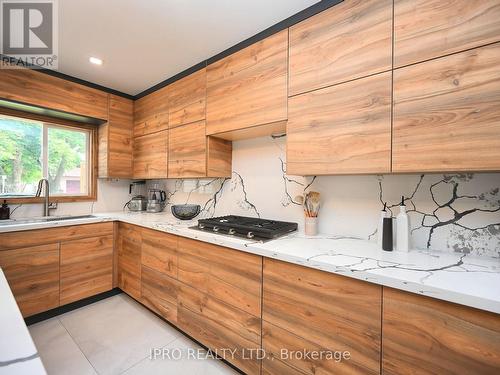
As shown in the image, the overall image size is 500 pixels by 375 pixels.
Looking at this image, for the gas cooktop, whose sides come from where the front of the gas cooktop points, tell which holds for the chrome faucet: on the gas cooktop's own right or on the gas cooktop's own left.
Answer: on the gas cooktop's own right

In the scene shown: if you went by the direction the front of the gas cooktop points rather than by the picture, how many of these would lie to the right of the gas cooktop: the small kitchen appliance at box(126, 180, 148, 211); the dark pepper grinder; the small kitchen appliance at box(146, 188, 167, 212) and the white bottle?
2

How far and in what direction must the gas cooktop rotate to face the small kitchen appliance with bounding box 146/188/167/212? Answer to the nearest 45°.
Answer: approximately 90° to its right

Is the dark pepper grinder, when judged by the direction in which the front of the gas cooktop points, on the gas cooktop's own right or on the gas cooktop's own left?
on the gas cooktop's own left

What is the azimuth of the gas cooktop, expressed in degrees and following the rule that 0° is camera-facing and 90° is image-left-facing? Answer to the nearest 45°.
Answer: approximately 45°

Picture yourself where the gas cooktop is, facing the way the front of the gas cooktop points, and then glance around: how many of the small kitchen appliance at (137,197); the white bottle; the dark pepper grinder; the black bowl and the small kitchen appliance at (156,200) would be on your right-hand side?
3

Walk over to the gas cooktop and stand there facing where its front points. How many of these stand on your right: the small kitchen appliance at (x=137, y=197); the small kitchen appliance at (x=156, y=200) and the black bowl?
3

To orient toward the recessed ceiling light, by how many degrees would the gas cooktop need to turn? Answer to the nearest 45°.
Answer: approximately 45° to its right

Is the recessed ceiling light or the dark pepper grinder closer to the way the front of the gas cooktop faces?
the recessed ceiling light

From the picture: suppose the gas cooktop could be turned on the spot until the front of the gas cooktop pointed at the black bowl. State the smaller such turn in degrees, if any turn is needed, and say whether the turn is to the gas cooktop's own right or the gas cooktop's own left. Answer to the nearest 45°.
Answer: approximately 90° to the gas cooktop's own right

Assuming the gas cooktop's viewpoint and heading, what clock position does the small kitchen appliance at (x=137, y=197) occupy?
The small kitchen appliance is roughly at 3 o'clock from the gas cooktop.

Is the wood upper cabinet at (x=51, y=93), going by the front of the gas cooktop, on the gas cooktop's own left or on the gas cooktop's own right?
on the gas cooktop's own right

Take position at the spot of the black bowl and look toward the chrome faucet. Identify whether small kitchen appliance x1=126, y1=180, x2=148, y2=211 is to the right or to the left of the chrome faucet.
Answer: right
